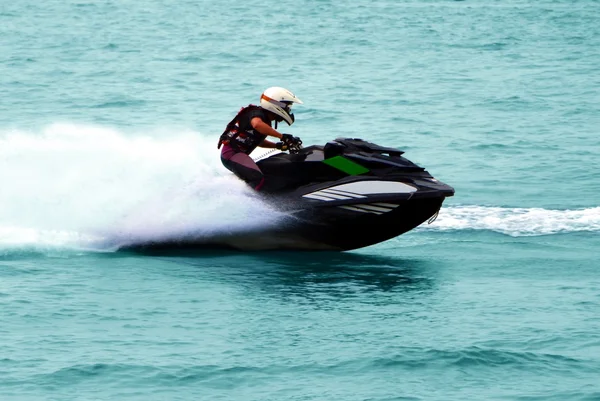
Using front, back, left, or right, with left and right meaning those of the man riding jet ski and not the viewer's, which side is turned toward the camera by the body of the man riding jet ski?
right

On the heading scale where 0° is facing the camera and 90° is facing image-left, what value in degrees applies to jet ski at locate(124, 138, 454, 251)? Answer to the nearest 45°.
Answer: approximately 270°
